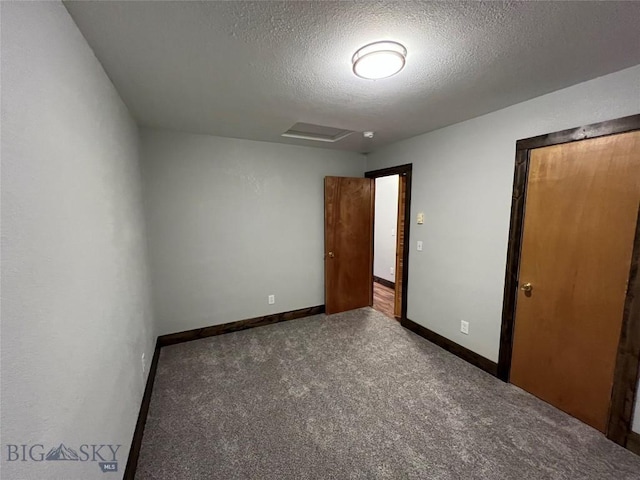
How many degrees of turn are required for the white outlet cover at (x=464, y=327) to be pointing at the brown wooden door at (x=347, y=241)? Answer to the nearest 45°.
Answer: approximately 45° to its right

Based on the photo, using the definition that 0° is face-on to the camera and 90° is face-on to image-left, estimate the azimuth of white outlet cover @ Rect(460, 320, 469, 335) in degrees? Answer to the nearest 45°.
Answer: approximately 45°
